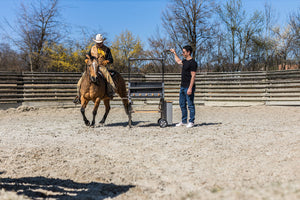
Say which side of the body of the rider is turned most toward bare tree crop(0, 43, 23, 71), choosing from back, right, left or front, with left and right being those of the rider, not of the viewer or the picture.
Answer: back

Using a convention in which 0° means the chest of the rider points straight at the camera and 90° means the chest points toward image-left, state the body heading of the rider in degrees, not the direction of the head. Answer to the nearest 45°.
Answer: approximately 0°

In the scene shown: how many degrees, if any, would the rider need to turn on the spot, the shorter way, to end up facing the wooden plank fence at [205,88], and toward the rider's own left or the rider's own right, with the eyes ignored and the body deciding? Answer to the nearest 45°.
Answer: approximately 135° to the rider's own left
